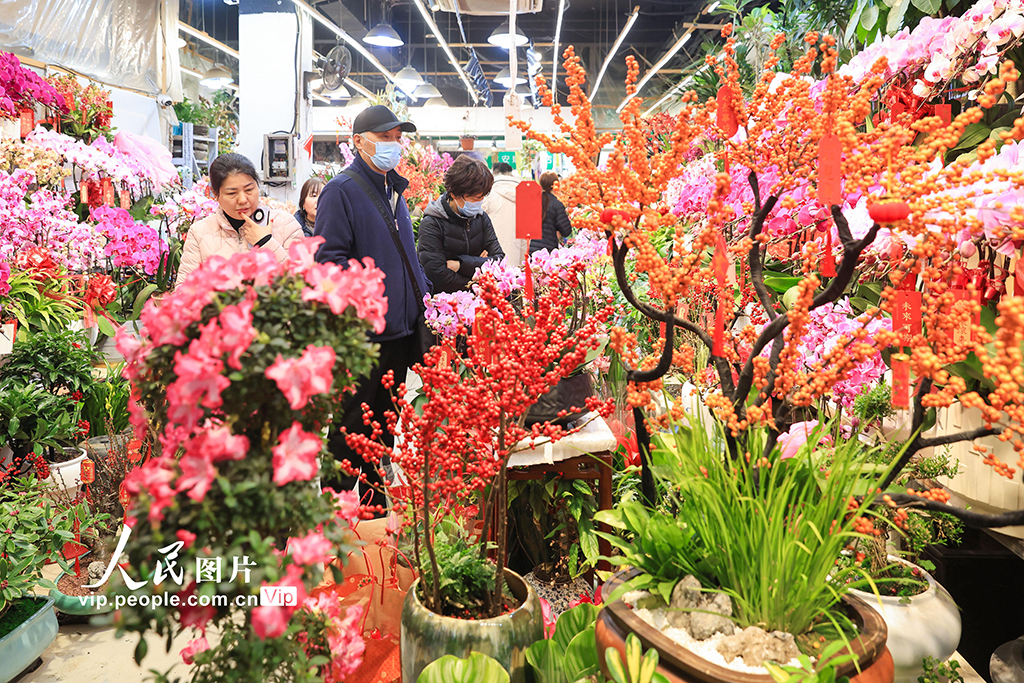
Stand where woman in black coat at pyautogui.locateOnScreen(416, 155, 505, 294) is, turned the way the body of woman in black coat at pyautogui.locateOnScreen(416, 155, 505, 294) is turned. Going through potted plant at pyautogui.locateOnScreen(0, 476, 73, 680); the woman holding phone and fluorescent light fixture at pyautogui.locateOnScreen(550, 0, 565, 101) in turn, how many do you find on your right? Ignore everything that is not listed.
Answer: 2

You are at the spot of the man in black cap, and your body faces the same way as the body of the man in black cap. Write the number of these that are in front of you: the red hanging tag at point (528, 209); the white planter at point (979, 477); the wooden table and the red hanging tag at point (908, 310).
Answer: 4

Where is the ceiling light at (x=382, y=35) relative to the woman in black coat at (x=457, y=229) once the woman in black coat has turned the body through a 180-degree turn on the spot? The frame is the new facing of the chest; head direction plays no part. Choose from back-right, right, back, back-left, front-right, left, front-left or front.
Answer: front-right

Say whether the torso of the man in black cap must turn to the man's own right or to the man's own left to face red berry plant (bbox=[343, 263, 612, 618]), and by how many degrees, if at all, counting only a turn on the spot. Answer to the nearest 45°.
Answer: approximately 45° to the man's own right

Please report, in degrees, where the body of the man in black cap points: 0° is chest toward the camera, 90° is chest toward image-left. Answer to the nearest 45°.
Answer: approximately 315°

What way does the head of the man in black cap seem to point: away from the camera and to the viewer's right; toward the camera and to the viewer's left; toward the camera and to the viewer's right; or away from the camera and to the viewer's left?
toward the camera and to the viewer's right

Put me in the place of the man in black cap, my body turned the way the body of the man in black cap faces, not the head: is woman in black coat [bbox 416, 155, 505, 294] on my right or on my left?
on my left

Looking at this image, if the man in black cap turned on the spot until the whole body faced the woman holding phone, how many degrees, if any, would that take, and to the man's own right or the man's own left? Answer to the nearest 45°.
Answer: approximately 135° to the man's own right

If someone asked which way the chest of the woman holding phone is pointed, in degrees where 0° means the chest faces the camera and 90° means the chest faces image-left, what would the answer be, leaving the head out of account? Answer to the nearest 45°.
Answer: approximately 0°
